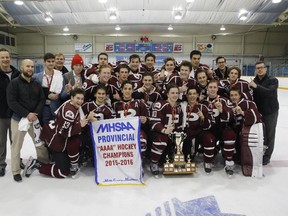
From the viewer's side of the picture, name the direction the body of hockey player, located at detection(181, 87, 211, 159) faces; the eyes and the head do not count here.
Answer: toward the camera

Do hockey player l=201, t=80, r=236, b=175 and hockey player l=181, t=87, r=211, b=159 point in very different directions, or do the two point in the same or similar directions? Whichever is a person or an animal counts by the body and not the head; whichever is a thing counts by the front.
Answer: same or similar directions

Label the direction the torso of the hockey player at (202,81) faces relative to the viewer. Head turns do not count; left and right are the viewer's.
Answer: facing the viewer

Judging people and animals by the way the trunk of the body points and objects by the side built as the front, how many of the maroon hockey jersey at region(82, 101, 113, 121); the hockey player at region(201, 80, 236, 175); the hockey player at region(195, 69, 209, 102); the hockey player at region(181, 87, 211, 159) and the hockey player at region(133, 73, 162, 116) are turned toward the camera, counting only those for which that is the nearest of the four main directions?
5

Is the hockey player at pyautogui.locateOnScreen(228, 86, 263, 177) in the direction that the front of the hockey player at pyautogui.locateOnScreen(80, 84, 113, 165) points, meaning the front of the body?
no

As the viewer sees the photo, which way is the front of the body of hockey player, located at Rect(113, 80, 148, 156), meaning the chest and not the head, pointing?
toward the camera

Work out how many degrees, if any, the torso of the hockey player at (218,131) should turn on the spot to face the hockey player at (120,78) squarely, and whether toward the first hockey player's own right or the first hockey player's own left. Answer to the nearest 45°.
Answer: approximately 90° to the first hockey player's own right

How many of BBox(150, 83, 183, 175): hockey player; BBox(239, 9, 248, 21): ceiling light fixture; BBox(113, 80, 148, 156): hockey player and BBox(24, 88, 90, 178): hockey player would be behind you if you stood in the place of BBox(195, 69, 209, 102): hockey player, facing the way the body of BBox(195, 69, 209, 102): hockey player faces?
1

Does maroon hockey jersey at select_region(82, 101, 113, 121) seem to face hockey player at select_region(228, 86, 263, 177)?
no

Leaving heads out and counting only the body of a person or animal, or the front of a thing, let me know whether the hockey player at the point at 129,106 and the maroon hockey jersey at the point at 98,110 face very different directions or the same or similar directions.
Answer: same or similar directions

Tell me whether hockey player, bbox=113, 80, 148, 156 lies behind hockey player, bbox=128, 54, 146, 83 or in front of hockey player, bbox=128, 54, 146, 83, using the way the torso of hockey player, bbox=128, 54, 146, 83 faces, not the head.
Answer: in front

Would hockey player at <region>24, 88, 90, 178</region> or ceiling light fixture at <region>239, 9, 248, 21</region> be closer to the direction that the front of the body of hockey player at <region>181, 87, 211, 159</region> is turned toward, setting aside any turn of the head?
the hockey player

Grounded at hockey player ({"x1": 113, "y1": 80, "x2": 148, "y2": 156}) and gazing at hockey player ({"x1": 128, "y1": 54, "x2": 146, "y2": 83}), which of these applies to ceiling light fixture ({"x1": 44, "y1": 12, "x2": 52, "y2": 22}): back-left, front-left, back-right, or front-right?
front-left

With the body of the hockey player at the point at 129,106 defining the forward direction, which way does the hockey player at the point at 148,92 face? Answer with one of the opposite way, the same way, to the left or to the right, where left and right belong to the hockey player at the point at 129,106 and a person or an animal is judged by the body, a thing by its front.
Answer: the same way
